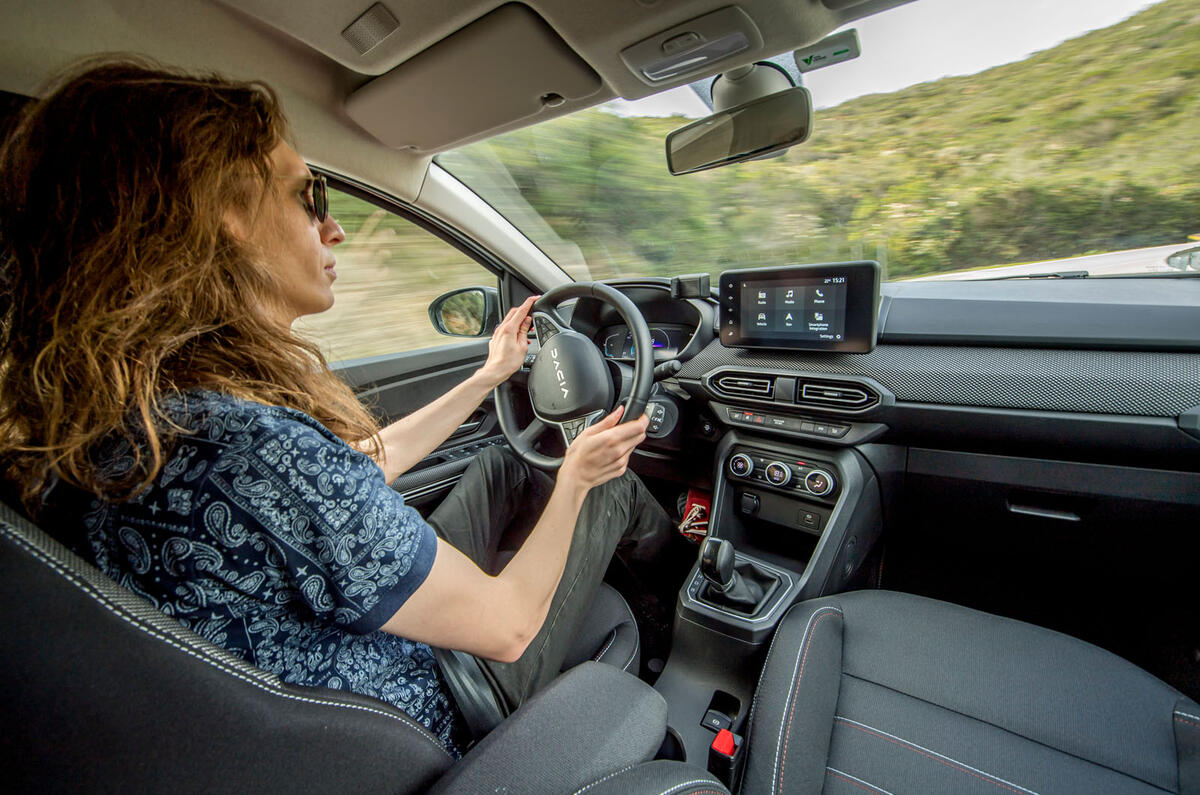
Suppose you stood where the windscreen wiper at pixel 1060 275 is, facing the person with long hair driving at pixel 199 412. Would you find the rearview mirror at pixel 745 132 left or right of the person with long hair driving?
right

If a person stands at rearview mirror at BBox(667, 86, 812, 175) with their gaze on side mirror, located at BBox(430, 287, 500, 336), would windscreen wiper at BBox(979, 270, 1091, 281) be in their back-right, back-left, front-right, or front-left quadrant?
back-right

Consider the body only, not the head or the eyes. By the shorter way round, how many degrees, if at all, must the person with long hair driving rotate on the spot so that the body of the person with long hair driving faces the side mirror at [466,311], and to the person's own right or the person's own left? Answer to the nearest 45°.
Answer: approximately 45° to the person's own left

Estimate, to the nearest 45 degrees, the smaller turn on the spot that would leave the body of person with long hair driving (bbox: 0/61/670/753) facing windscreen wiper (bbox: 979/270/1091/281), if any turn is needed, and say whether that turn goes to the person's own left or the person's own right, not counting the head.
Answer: approximately 45° to the person's own right

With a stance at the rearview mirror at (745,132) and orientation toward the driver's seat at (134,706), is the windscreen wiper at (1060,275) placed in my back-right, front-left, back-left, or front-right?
back-left

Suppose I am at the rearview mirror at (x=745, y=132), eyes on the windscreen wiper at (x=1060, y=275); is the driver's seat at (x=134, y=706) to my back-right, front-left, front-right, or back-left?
back-right

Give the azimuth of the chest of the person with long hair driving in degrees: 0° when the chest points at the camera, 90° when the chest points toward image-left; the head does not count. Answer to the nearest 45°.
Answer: approximately 225°

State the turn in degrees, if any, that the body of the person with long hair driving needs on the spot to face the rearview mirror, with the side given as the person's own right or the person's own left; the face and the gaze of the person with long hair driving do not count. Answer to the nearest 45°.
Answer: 0° — they already face it
